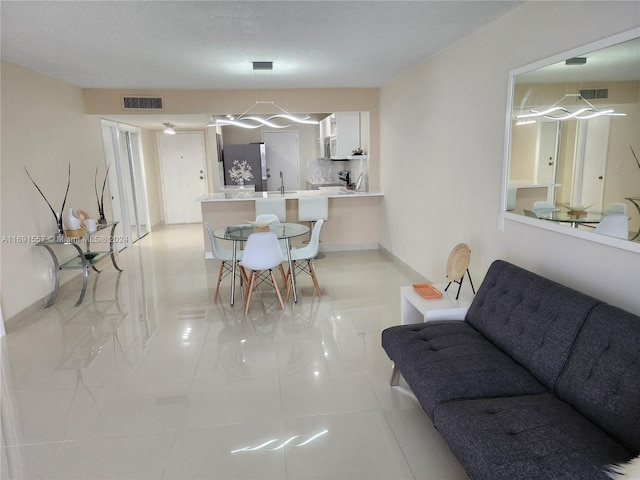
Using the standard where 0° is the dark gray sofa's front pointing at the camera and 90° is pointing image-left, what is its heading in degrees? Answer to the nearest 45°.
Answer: approximately 45°

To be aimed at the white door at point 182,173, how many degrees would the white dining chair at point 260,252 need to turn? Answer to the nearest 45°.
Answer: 0° — it already faces it

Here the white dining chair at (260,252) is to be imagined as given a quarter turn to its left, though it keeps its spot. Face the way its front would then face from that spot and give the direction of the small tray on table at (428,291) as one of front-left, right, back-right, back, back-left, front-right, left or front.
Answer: back-left

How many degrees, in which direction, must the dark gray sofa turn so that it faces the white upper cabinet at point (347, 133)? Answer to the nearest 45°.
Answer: approximately 90° to its right

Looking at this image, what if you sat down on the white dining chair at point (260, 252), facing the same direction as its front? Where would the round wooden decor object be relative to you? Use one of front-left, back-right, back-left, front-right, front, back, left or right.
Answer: back-right

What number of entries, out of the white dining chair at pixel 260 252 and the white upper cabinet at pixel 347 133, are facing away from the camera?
1

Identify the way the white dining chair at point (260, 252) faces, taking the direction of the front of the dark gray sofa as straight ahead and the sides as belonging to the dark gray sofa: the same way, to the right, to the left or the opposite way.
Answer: to the right

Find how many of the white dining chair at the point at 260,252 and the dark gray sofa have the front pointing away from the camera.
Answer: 1

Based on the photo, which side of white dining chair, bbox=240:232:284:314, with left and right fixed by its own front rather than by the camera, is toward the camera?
back

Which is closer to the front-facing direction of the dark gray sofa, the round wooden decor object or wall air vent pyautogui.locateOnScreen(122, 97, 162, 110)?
the wall air vent
